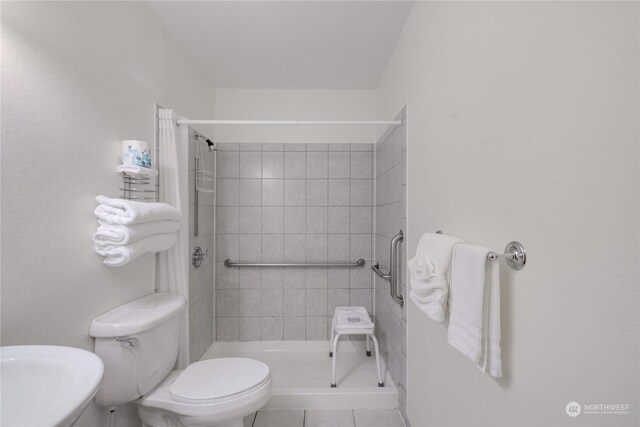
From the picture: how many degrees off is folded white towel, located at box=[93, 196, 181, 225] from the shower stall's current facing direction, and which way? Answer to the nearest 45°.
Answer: approximately 45° to its right

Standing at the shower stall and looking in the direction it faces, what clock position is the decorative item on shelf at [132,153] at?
The decorative item on shelf is roughly at 1 o'clock from the shower stall.

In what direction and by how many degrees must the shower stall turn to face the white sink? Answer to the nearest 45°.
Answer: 0° — it already faces it

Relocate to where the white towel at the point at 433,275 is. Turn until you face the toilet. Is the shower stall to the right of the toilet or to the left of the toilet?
right

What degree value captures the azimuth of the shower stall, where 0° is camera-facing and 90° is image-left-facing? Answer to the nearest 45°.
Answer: approximately 0°

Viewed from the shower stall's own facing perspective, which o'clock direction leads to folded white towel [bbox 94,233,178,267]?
The folded white towel is roughly at 1 o'clock from the shower stall.
